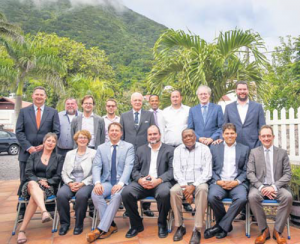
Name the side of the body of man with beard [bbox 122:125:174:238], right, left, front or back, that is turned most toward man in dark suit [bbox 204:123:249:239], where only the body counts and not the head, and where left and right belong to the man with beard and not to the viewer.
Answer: left

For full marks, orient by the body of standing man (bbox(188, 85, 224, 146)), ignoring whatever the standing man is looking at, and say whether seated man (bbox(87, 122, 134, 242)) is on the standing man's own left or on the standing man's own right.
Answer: on the standing man's own right

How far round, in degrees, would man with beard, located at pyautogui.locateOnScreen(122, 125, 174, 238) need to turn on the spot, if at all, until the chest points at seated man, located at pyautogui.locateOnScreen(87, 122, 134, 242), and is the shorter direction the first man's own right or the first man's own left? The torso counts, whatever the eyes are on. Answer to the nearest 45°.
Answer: approximately 90° to the first man's own right

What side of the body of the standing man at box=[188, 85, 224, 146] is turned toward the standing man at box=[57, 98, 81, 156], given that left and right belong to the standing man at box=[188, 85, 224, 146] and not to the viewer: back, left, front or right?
right

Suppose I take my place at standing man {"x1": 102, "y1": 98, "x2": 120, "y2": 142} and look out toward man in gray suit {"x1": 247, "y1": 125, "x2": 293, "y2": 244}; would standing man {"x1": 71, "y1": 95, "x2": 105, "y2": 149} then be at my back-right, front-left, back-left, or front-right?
back-right

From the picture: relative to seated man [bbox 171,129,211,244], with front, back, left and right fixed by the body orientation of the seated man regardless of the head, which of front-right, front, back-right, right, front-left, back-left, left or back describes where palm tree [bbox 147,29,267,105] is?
back

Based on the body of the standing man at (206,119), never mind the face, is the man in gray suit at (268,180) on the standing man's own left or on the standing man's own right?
on the standing man's own left

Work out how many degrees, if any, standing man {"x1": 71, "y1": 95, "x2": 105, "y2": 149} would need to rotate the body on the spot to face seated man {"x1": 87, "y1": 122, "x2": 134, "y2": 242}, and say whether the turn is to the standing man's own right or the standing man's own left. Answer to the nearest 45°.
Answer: approximately 45° to the standing man's own left

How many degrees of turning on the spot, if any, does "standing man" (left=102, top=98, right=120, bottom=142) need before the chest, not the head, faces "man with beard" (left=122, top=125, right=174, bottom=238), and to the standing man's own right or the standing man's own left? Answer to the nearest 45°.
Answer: approximately 45° to the standing man's own left

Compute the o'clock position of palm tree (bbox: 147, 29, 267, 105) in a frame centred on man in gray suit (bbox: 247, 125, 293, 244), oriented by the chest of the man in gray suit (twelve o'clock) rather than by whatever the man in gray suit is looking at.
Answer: The palm tree is roughly at 5 o'clock from the man in gray suit.
